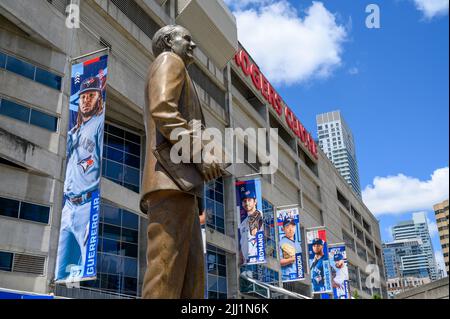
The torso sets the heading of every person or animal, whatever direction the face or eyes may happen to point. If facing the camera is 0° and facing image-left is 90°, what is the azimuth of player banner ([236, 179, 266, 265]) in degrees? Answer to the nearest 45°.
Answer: approximately 0°

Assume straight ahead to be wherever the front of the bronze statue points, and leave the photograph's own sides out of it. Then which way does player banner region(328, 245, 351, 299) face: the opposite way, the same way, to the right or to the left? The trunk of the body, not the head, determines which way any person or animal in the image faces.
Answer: to the right

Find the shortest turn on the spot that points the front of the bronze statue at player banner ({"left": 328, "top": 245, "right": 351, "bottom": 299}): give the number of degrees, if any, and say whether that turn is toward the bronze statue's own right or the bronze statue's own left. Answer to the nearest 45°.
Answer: approximately 90° to the bronze statue's own left

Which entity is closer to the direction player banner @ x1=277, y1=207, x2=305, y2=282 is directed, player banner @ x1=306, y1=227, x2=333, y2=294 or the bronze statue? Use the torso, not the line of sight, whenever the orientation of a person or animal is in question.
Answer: the bronze statue

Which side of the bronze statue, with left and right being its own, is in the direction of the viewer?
right

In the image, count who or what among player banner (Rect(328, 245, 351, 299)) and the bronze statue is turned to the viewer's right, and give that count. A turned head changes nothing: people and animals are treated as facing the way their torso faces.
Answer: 1

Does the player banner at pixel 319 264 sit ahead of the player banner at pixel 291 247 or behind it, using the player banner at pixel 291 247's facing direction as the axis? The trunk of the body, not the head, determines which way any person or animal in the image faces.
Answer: behind

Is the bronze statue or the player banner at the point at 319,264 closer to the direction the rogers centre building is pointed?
the bronze statue
